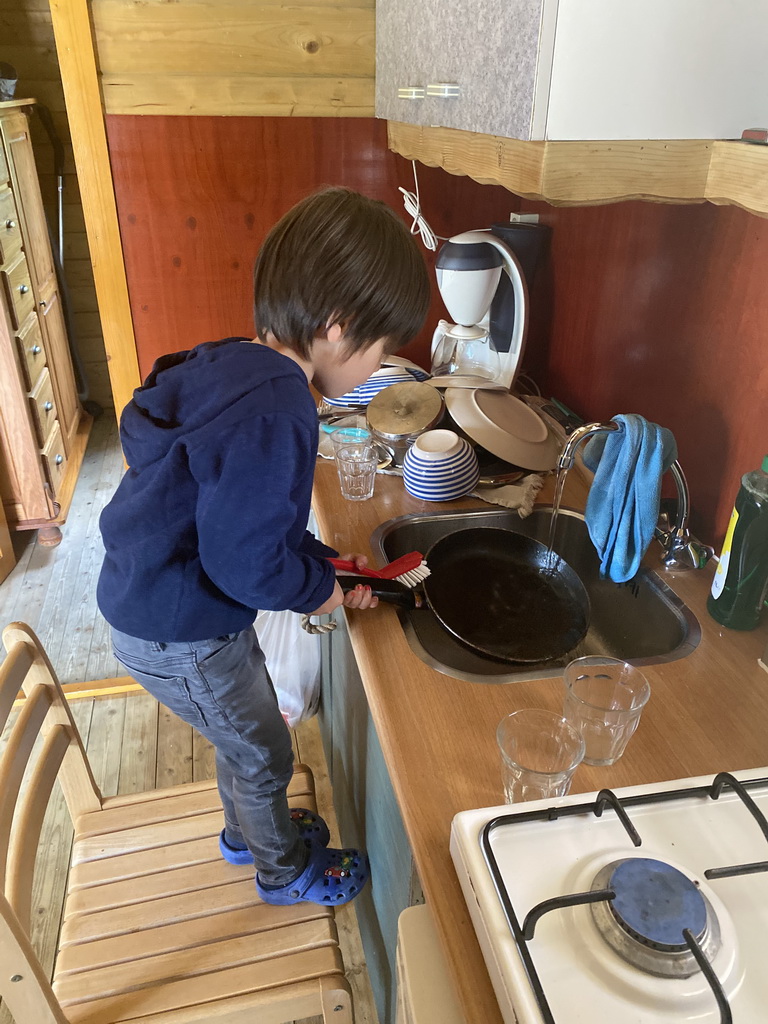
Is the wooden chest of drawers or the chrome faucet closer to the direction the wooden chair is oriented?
the chrome faucet

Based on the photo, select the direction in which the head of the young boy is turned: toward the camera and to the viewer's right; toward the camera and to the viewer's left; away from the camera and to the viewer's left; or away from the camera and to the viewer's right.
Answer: away from the camera and to the viewer's right

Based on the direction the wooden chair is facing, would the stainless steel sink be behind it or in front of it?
in front

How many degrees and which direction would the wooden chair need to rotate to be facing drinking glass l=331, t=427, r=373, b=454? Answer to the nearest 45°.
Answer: approximately 45° to its left

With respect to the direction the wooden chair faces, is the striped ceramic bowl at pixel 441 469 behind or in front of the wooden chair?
in front

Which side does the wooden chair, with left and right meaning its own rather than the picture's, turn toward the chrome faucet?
front

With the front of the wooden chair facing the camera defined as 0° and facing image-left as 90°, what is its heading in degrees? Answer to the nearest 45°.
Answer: approximately 270°

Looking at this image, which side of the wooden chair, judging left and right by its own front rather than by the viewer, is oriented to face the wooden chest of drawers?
left

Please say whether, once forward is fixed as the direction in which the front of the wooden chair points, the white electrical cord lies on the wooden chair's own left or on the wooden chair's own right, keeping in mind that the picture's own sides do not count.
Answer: on the wooden chair's own left
